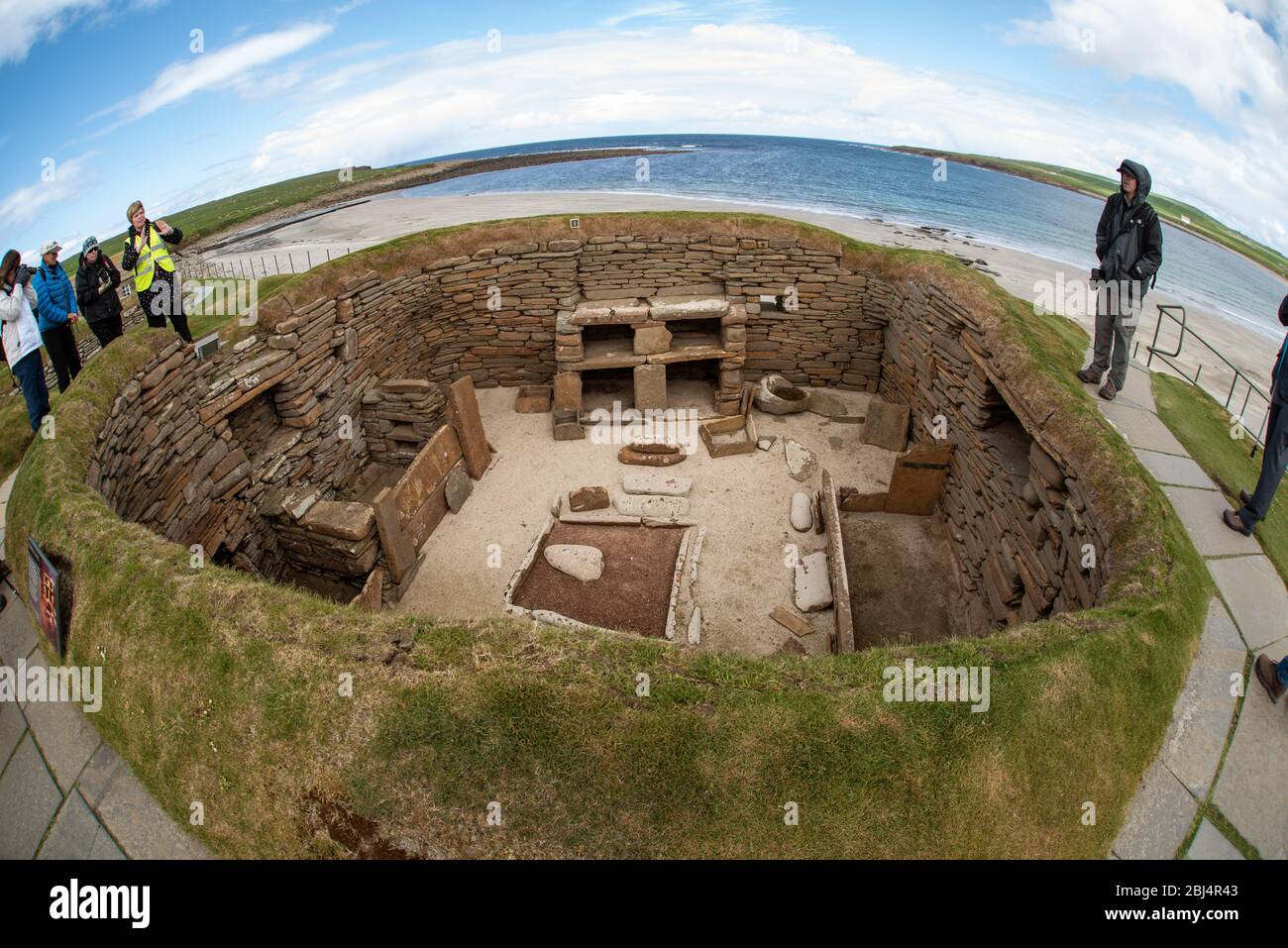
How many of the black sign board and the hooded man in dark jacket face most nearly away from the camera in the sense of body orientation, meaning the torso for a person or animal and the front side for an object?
0

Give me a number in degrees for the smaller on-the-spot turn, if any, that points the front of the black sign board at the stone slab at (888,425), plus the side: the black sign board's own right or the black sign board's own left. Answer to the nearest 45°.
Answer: approximately 135° to the black sign board's own left

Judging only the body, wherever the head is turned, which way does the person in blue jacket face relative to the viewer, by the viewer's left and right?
facing the viewer and to the right of the viewer

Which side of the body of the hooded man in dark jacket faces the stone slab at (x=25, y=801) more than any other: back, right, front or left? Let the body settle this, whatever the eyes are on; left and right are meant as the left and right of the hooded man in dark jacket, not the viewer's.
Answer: front

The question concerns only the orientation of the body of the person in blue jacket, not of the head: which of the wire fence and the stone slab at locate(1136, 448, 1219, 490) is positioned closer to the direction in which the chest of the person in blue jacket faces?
the stone slab

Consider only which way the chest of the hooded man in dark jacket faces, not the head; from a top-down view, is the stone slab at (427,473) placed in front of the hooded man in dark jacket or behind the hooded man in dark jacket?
in front

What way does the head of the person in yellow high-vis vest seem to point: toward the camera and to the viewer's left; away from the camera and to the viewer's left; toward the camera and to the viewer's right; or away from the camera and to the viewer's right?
toward the camera and to the viewer's right
